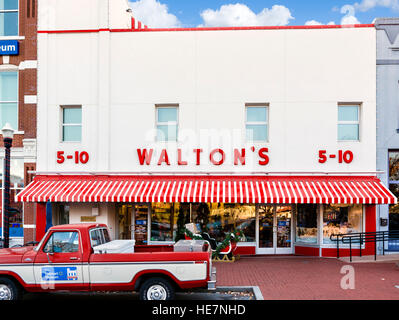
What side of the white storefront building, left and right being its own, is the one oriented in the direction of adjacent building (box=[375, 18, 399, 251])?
left

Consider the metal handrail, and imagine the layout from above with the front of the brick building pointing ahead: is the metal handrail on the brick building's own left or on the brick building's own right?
on the brick building's own left

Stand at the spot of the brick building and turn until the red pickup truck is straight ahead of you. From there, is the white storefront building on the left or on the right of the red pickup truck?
left

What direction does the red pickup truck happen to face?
to the viewer's left

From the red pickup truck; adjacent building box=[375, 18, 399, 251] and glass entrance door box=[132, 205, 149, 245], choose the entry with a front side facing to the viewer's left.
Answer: the red pickup truck

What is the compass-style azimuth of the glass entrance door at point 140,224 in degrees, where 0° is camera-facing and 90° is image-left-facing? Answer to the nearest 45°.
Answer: approximately 0°

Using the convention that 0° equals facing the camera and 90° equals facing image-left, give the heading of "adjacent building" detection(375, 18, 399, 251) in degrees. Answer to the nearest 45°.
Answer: approximately 0°

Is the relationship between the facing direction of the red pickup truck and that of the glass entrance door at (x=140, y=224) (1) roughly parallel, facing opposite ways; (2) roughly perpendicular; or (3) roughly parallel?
roughly perpendicular
